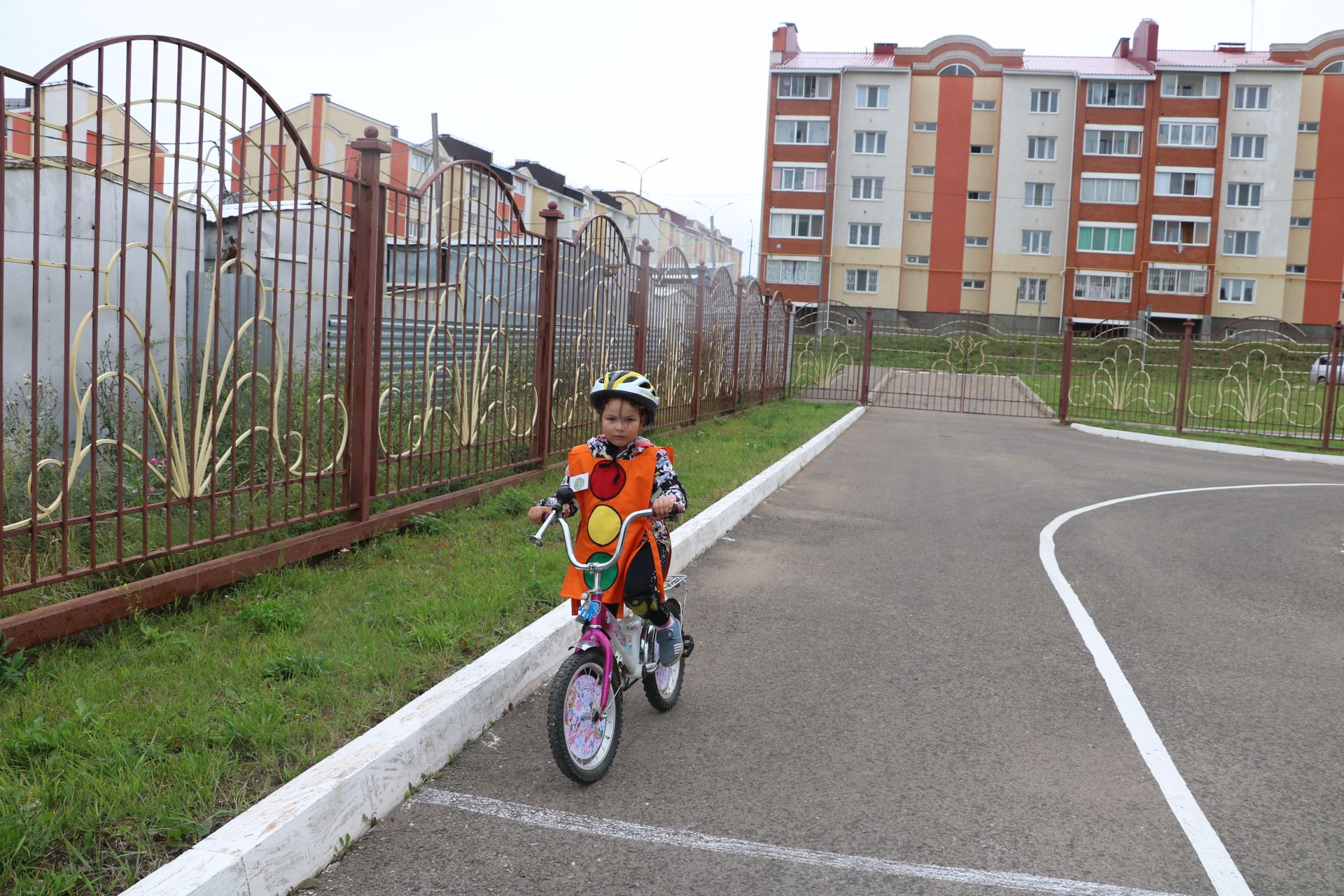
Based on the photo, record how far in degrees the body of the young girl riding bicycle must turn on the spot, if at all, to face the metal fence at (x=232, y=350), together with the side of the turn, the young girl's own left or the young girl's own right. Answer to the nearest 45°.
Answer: approximately 90° to the young girl's own right

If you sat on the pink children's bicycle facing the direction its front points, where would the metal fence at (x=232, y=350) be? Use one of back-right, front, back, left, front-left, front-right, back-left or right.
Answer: right

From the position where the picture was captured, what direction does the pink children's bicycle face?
facing the viewer and to the left of the viewer

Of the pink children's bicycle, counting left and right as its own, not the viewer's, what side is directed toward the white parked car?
back

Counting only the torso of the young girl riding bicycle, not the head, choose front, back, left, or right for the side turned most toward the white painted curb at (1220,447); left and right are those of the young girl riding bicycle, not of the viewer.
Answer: back

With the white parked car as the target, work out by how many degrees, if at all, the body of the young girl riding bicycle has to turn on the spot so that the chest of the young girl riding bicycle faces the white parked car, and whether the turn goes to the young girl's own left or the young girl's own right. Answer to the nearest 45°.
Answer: approximately 180°
